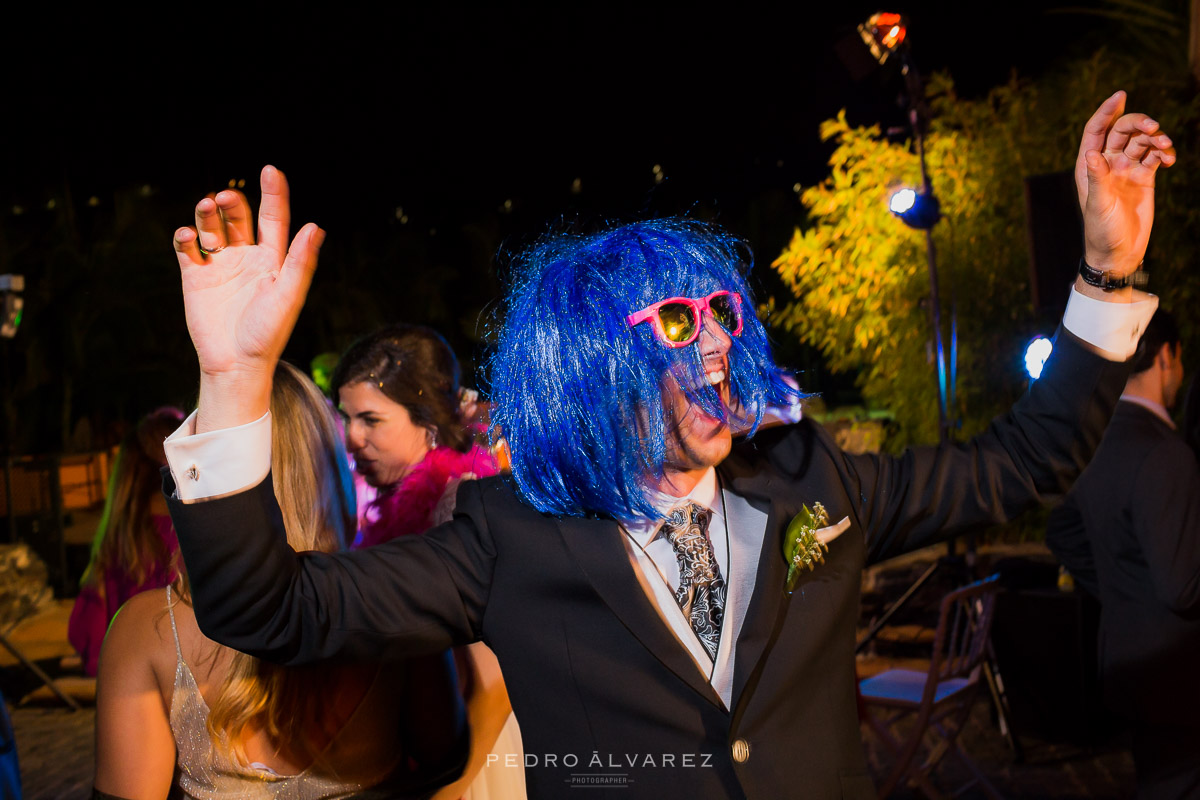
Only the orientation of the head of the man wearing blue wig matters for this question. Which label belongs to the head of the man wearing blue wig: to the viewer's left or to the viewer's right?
to the viewer's right

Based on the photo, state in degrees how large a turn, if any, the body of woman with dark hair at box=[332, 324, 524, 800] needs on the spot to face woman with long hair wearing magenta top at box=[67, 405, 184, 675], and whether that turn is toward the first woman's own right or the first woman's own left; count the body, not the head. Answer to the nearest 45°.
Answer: approximately 45° to the first woman's own right

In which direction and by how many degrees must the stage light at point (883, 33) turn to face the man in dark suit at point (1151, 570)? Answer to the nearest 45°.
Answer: approximately 45° to its left

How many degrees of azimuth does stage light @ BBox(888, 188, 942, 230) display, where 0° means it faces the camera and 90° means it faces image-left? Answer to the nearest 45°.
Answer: approximately 45°

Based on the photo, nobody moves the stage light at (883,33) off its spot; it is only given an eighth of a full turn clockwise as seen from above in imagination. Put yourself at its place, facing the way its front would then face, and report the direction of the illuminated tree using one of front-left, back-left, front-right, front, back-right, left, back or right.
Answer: right

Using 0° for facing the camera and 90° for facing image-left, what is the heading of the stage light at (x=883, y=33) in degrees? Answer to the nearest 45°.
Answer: approximately 45°
